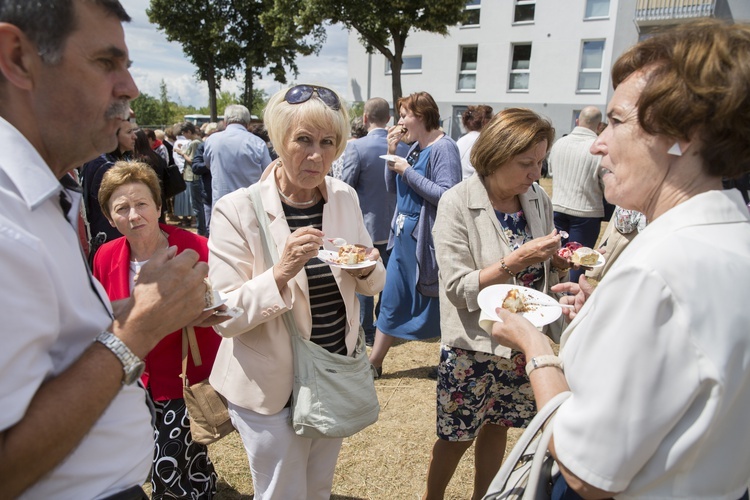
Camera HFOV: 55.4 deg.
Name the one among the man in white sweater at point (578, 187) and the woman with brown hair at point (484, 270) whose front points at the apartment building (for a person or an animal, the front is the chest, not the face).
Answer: the man in white sweater

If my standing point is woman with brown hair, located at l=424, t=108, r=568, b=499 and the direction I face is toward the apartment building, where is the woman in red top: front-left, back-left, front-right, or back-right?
back-left

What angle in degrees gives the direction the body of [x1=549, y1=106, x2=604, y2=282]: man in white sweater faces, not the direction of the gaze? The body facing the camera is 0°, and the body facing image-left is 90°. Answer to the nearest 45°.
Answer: approximately 180°

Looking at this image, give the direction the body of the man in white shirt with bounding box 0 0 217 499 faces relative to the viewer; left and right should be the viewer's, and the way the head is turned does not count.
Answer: facing to the right of the viewer

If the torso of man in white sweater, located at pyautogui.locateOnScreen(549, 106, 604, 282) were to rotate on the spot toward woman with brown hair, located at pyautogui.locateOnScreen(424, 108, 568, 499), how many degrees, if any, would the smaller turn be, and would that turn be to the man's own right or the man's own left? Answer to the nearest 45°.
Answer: approximately 180°
